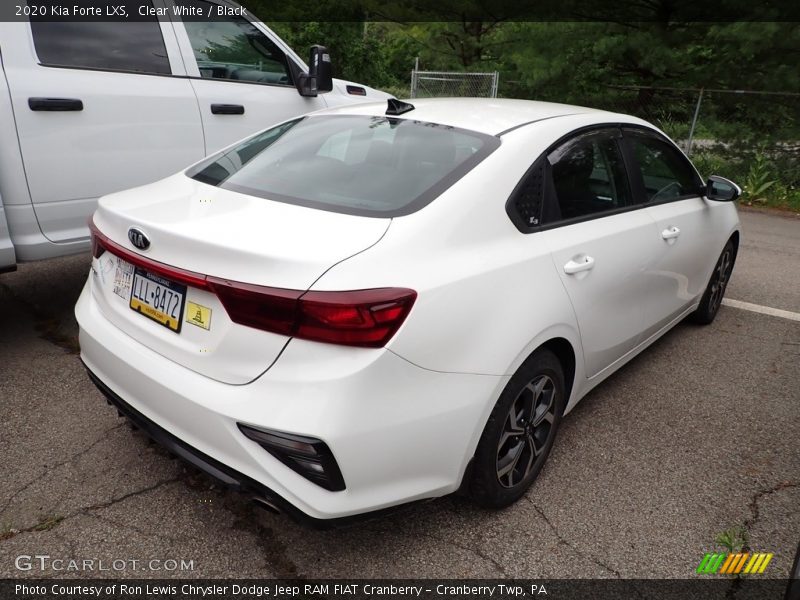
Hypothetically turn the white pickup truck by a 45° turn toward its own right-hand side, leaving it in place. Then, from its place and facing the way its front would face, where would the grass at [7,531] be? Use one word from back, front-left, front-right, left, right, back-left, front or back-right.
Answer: right

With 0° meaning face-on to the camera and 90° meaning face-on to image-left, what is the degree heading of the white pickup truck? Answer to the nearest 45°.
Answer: approximately 225°

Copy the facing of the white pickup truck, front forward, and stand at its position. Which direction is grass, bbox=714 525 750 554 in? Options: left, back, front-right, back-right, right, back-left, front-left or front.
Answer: right

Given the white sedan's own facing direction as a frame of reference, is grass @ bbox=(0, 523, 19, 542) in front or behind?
behind

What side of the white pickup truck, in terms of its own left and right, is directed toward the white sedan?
right

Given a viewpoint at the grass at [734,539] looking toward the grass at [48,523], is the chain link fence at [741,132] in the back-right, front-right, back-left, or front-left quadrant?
back-right

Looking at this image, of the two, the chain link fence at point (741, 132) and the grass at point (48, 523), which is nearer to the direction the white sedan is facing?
the chain link fence

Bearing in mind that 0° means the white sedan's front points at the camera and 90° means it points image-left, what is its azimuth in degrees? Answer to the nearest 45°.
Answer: approximately 225°

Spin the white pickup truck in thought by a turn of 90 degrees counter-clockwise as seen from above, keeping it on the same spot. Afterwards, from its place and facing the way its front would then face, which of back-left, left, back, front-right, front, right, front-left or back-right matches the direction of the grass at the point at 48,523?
back-left

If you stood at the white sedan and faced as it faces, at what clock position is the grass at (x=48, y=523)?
The grass is roughly at 7 o'clock from the white sedan.

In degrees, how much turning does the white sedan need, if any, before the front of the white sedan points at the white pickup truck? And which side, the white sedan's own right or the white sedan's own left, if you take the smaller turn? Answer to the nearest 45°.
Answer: approximately 90° to the white sedan's own left

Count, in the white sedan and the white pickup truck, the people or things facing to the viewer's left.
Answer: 0

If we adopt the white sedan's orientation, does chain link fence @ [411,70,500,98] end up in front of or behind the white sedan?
in front
